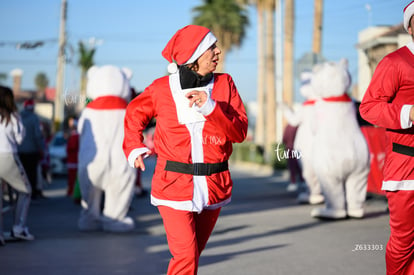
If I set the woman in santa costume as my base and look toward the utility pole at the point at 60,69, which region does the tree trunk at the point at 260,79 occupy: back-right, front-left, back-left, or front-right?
front-right

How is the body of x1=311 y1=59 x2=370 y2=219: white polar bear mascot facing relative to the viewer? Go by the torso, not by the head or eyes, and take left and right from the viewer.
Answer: facing away from the viewer and to the left of the viewer

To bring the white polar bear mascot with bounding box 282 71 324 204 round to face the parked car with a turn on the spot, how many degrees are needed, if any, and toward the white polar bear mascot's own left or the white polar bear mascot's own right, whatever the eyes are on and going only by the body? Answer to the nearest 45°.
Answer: approximately 45° to the white polar bear mascot's own right

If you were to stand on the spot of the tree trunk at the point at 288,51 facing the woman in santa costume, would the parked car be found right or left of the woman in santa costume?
right
